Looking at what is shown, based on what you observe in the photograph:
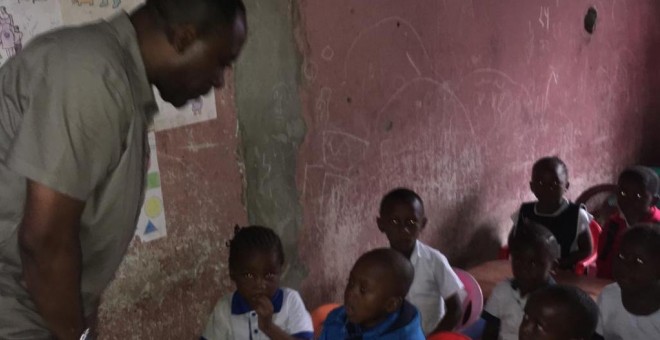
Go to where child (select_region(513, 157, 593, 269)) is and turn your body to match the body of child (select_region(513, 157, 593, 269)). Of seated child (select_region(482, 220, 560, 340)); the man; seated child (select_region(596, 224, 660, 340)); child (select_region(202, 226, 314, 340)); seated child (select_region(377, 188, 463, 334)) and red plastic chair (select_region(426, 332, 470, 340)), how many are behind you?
0

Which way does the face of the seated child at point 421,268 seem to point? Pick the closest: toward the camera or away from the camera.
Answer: toward the camera

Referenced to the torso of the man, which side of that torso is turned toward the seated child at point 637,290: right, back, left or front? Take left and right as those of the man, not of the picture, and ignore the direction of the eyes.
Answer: front

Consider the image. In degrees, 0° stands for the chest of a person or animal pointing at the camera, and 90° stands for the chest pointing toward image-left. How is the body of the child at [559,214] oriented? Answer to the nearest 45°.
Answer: approximately 0°

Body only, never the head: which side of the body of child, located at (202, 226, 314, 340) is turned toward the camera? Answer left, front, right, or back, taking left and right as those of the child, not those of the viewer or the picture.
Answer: front

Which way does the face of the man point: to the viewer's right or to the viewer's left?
to the viewer's right

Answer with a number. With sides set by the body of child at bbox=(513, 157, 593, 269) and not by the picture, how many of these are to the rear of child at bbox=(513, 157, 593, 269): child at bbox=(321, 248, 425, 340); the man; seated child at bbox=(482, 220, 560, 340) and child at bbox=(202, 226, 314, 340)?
0

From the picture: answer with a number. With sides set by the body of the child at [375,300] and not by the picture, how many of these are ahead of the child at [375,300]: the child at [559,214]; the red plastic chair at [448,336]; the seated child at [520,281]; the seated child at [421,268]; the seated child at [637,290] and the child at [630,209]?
0

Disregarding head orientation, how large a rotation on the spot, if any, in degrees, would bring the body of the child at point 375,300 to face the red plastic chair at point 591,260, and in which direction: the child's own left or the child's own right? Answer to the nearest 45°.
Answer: approximately 180°

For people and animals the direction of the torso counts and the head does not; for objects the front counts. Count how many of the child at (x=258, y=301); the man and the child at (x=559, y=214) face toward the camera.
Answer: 2

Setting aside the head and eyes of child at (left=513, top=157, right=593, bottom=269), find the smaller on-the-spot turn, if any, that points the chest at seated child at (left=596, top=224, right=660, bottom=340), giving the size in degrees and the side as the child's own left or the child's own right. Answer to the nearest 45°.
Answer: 0° — they already face them

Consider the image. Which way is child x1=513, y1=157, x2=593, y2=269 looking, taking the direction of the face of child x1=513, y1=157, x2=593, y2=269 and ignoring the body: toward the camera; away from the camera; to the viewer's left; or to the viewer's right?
toward the camera

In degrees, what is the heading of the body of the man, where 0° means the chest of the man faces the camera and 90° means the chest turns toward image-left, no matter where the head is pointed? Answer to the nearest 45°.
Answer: approximately 270°

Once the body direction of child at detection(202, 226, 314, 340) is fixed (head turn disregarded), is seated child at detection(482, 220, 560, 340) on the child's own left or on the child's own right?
on the child's own left
